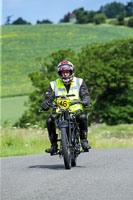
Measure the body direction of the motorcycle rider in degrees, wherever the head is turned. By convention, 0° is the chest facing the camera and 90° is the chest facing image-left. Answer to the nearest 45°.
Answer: approximately 0°

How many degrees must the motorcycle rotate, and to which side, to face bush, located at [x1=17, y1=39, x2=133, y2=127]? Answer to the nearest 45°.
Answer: approximately 180°

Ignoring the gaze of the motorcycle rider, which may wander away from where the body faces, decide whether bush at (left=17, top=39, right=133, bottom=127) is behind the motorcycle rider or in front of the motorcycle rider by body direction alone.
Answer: behind

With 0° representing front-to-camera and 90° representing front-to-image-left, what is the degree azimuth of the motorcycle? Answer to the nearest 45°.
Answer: approximately 0°
